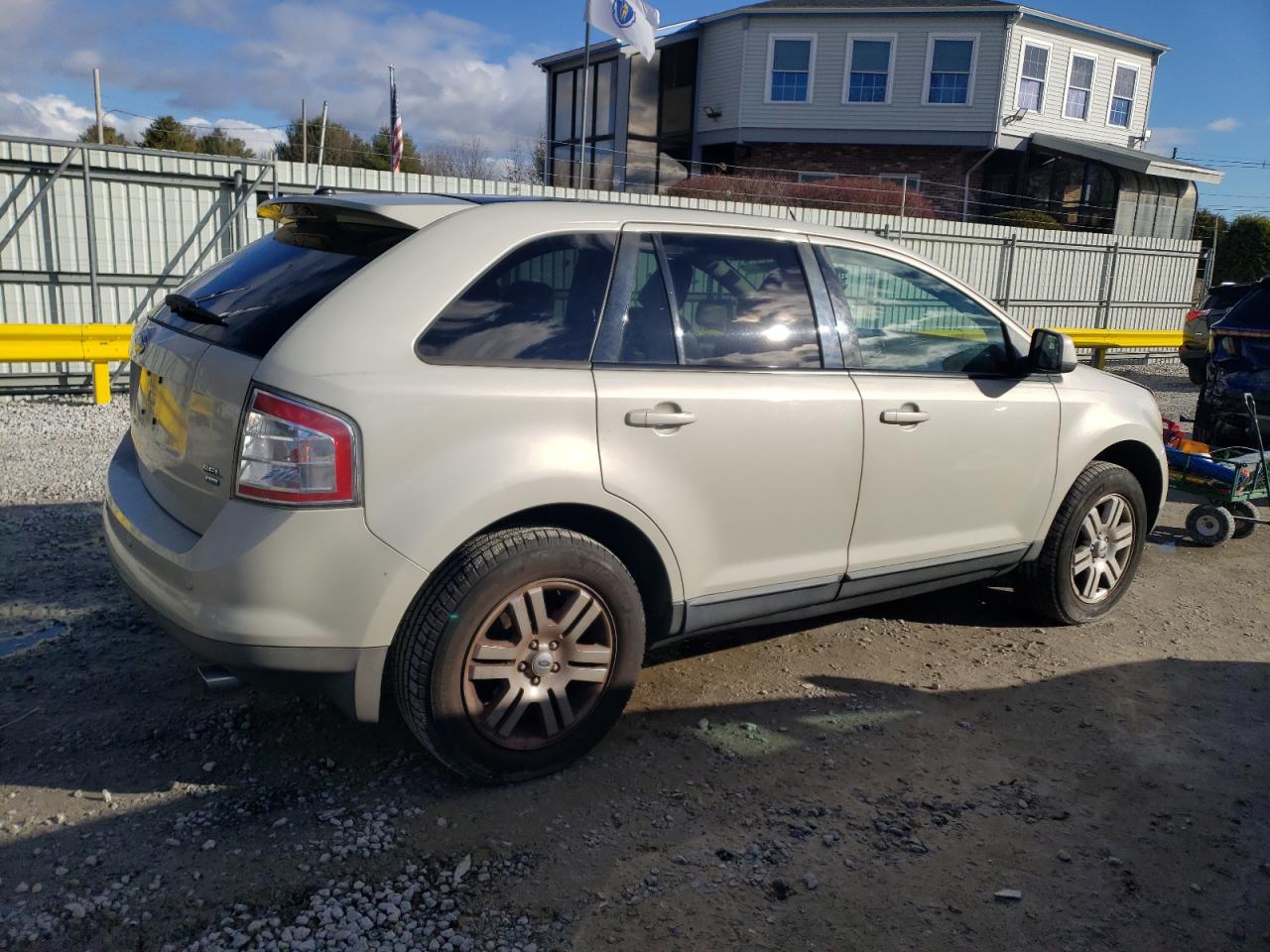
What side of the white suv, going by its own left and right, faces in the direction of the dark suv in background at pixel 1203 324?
front

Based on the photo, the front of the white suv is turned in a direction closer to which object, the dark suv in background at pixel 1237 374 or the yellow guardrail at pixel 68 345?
the dark suv in background

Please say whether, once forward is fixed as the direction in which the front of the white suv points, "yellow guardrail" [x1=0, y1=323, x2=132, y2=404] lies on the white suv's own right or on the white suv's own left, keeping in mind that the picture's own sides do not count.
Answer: on the white suv's own left

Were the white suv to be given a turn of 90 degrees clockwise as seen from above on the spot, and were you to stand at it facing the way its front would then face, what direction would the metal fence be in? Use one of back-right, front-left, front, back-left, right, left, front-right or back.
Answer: back

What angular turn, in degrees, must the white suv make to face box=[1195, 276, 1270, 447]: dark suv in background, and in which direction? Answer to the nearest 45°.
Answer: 0° — it already faces it

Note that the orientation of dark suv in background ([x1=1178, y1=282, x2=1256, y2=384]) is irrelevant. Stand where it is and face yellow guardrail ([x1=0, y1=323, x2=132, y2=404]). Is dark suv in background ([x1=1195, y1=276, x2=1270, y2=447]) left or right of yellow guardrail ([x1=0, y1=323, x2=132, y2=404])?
left

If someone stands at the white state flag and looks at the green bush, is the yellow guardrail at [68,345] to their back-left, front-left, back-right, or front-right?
back-right

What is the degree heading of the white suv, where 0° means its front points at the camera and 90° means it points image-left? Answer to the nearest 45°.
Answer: approximately 225°

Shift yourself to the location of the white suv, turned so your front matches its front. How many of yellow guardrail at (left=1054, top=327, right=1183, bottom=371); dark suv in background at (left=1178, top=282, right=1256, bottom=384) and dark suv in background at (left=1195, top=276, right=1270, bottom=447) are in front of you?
3

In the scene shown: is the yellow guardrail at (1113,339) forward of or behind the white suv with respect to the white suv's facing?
forward

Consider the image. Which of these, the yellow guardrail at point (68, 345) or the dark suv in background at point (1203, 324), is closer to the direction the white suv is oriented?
the dark suv in background

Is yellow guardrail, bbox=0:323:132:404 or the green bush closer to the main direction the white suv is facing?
the green bush
